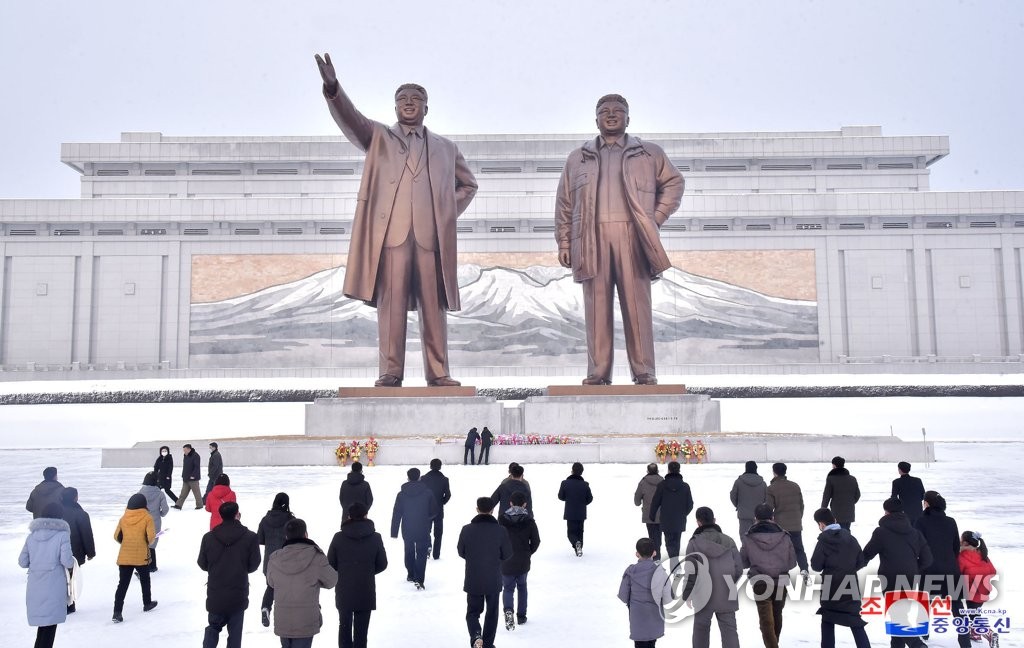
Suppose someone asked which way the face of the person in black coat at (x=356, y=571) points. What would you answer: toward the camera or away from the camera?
away from the camera

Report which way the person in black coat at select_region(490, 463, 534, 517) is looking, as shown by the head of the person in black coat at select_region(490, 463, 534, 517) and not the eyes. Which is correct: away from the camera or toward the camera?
away from the camera

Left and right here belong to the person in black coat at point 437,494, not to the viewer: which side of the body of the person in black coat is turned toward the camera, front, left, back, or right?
back

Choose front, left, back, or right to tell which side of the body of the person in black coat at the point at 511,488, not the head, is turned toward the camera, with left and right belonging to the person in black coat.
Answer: back

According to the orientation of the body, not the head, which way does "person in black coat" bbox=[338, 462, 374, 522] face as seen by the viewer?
away from the camera

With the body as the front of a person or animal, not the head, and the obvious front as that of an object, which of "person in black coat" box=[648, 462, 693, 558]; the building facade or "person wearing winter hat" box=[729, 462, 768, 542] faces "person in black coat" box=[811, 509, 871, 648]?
the building facade

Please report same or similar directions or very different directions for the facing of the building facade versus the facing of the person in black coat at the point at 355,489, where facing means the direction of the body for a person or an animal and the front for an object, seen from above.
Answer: very different directions

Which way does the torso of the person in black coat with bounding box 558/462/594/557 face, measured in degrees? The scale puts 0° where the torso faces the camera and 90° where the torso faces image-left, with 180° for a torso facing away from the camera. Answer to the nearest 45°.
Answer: approximately 180°

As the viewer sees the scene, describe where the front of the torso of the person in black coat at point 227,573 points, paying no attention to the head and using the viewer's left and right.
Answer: facing away from the viewer

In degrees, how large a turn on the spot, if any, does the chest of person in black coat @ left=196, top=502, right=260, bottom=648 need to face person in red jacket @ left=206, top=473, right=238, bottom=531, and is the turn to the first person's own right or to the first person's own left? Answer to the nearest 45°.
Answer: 0° — they already face them

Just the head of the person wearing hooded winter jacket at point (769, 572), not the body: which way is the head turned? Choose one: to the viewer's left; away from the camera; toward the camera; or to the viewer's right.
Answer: away from the camera

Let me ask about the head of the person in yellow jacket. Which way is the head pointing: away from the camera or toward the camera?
away from the camera

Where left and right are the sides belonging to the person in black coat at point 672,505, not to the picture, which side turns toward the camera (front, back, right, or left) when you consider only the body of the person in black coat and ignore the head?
back
